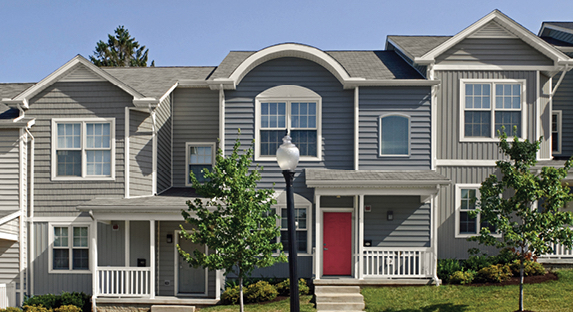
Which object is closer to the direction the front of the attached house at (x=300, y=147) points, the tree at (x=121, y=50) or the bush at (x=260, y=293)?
the bush

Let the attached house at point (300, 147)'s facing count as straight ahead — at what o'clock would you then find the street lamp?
The street lamp is roughly at 12 o'clock from the attached house.

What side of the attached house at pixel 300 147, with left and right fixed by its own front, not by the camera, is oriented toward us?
front

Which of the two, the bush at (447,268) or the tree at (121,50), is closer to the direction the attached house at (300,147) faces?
the bush

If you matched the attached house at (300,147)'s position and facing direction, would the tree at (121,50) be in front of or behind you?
behind

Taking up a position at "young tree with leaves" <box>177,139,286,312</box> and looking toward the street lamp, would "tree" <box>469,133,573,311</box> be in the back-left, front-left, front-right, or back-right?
front-left
